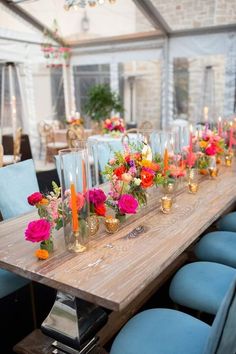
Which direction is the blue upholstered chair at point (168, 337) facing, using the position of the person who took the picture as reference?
facing away from the viewer and to the left of the viewer

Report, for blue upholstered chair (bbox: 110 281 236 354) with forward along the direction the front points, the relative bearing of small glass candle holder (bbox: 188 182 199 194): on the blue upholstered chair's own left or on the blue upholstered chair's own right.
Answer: on the blue upholstered chair's own right

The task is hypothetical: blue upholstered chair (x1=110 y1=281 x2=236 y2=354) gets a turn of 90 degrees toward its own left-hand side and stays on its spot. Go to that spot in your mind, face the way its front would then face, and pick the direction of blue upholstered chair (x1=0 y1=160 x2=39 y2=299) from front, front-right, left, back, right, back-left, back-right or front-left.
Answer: right

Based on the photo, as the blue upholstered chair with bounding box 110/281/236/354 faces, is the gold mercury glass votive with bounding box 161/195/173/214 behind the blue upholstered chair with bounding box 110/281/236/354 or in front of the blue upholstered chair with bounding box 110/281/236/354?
in front

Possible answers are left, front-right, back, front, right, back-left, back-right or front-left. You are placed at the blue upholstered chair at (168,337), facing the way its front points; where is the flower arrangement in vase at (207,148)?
front-right

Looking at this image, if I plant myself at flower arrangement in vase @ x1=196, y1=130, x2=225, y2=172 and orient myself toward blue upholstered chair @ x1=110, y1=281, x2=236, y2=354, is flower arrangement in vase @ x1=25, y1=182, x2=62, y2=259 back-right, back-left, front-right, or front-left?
front-right

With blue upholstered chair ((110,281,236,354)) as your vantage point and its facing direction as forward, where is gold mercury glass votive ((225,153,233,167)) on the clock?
The gold mercury glass votive is roughly at 2 o'clock from the blue upholstered chair.

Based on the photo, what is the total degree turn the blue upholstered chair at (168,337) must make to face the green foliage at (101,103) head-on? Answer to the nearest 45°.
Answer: approximately 45° to its right

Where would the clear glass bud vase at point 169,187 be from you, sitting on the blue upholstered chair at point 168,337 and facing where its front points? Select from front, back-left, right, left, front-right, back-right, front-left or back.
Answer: front-right

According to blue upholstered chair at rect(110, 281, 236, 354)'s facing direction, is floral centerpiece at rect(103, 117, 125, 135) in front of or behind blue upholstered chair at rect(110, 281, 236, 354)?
in front
